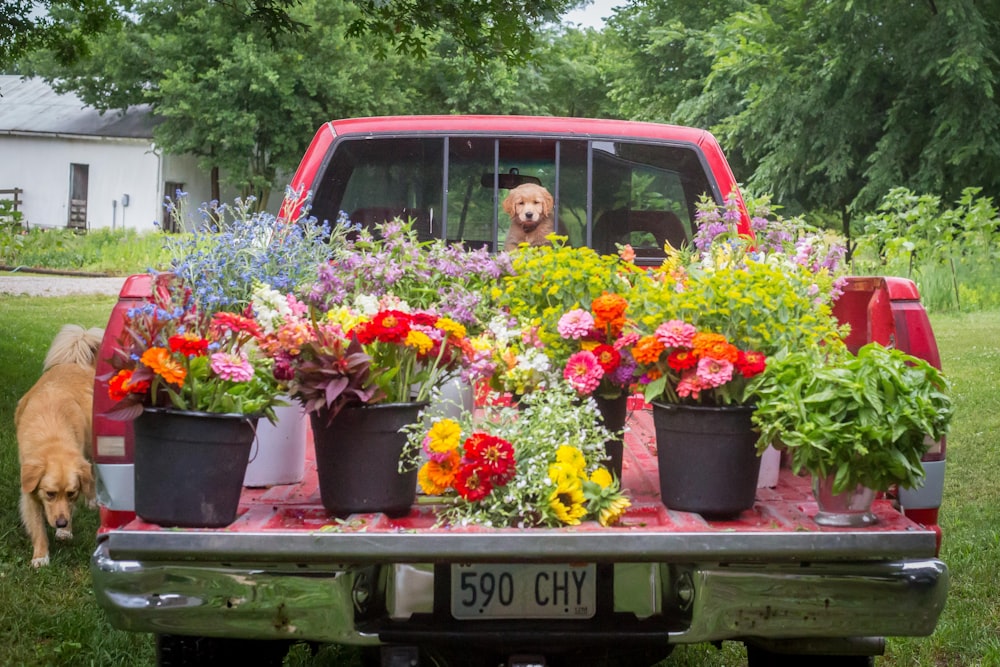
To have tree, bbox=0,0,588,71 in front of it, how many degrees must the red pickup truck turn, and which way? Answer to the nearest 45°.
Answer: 0° — it already faces it

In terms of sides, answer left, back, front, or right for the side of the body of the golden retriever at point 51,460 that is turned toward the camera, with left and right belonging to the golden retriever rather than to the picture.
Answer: front

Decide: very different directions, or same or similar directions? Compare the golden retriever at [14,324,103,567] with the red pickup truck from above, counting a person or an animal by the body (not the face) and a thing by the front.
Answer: very different directions

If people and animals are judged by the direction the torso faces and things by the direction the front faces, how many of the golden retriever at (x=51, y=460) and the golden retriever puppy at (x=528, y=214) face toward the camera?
2

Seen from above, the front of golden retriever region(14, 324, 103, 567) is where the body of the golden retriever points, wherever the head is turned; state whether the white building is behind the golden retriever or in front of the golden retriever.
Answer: behind

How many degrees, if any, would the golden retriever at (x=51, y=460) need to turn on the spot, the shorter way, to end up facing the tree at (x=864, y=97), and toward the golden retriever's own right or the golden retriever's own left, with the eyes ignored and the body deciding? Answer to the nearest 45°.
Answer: approximately 135° to the golden retriever's own left

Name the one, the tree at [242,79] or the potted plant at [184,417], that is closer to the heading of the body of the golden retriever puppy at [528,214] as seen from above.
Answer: the potted plant

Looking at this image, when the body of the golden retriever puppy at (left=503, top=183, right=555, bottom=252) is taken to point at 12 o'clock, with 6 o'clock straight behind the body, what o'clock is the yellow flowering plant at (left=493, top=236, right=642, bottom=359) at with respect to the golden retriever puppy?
The yellow flowering plant is roughly at 12 o'clock from the golden retriever puppy.

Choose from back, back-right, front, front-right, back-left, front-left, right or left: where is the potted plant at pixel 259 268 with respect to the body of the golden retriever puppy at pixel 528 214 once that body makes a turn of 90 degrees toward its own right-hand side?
front-left

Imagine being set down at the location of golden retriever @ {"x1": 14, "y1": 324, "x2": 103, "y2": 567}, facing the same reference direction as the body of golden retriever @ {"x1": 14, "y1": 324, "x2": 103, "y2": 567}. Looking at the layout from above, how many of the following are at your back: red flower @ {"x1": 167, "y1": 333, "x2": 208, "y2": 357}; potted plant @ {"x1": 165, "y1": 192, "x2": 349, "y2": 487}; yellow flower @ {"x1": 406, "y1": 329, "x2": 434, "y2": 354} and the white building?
1

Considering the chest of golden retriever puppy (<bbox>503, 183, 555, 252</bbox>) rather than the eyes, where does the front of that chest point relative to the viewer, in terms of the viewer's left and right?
facing the viewer

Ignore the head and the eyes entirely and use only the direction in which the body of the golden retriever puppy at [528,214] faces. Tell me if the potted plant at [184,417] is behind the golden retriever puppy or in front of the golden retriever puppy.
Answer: in front

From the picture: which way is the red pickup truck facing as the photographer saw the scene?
facing away from the viewer

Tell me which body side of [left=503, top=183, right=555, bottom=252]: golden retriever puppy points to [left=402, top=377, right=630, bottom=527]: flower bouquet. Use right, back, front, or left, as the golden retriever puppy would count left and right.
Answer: front

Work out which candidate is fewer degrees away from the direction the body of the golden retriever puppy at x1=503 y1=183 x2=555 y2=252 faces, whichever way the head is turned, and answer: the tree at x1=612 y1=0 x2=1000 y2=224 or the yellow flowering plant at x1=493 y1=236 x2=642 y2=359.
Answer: the yellow flowering plant

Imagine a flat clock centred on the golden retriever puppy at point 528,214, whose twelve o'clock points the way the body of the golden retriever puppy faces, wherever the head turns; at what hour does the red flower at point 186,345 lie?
The red flower is roughly at 1 o'clock from the golden retriever puppy.
